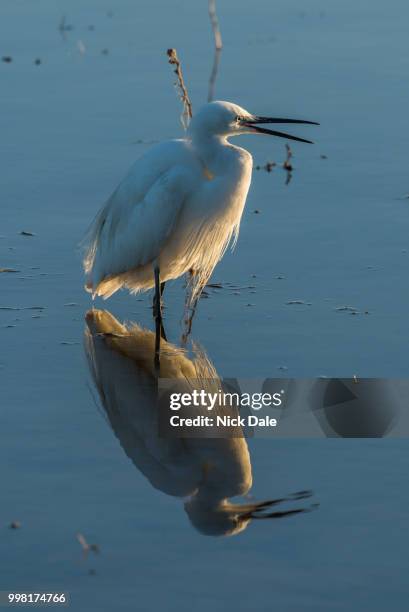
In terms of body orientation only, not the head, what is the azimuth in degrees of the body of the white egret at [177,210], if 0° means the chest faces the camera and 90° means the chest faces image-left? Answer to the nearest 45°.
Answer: approximately 270°
